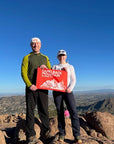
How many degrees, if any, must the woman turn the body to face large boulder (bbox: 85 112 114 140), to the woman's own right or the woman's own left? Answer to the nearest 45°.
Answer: approximately 135° to the woman's own left

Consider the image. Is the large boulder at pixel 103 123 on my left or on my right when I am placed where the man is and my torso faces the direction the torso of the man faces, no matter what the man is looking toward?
on my left

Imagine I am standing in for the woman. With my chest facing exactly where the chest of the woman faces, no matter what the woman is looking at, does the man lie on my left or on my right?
on my right

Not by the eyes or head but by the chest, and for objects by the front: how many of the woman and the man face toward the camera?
2

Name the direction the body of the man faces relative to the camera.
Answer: toward the camera

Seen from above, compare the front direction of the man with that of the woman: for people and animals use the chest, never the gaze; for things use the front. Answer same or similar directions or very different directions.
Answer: same or similar directions

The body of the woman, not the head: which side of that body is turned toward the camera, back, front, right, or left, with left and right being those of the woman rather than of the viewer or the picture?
front

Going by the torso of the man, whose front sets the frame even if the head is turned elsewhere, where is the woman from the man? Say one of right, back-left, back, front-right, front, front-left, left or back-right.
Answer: left
